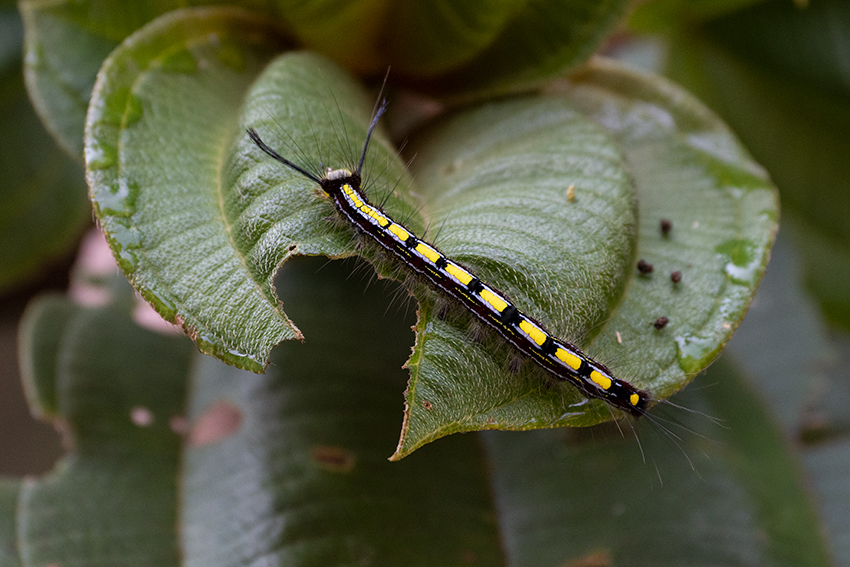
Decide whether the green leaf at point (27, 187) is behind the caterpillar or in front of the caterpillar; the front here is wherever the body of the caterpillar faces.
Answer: in front

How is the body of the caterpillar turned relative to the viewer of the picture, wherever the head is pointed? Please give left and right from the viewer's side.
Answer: facing away from the viewer and to the left of the viewer

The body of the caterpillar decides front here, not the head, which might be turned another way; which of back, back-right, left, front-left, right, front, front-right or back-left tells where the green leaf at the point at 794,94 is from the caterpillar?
right

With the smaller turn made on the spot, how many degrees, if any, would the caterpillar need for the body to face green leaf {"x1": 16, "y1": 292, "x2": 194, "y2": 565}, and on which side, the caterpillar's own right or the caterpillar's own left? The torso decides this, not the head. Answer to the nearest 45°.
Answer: approximately 45° to the caterpillar's own left

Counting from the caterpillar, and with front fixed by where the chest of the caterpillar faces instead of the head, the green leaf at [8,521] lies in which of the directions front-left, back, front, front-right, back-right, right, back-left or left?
front-left
